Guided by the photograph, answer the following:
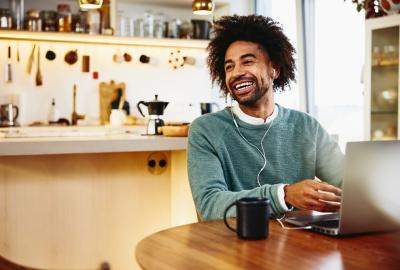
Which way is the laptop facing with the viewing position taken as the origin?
facing away from the viewer and to the left of the viewer

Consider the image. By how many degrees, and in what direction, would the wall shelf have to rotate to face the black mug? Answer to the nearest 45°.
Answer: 0° — it already faces it

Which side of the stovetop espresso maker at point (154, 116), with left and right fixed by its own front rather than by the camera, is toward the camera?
right

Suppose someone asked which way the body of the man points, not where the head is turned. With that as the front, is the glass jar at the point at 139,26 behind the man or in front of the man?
behind

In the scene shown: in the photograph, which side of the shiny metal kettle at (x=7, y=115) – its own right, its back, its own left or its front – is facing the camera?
left

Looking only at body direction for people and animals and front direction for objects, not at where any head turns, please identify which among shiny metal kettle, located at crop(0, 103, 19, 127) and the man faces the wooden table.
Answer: the man

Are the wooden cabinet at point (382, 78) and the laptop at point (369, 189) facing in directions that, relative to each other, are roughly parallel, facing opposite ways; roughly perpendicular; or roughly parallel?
roughly perpendicular

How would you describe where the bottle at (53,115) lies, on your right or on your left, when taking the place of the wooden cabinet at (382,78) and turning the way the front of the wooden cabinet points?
on your right
